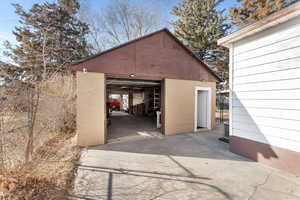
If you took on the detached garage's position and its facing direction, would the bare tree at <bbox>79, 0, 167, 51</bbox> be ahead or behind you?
behind

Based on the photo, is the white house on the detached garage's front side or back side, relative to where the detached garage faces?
on the front side

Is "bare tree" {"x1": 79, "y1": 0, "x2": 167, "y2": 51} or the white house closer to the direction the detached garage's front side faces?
the white house

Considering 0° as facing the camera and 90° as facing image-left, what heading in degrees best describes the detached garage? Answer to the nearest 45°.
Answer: approximately 315°
